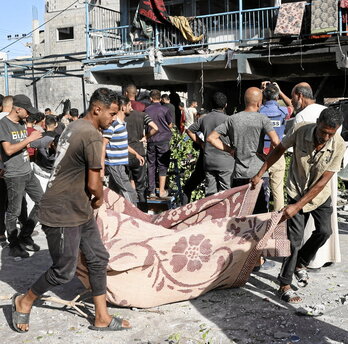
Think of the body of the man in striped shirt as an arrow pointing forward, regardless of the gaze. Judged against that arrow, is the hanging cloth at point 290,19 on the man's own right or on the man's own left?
on the man's own left

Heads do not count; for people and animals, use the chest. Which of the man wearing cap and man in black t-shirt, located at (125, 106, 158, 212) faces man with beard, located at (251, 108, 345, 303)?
the man wearing cap

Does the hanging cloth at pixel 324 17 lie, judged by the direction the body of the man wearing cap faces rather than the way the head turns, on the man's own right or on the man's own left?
on the man's own left

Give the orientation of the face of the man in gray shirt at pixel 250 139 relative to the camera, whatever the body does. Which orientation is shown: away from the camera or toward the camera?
away from the camera

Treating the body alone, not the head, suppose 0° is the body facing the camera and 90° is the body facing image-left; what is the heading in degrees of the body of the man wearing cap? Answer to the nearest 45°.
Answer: approximately 315°

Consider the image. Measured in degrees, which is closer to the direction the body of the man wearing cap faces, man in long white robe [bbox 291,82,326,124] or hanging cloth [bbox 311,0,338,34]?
the man in long white robe

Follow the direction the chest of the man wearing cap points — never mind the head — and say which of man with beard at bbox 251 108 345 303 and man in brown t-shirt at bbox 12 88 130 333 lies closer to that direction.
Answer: the man with beard

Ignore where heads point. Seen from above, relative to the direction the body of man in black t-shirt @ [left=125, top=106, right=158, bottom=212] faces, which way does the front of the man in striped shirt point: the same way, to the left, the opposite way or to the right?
to the right

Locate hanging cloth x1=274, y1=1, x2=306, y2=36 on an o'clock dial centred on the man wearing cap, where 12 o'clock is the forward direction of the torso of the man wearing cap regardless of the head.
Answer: The hanging cloth is roughly at 9 o'clock from the man wearing cap.

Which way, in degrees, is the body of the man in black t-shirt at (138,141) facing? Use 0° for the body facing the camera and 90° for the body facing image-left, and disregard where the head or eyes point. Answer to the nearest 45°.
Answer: approximately 180°

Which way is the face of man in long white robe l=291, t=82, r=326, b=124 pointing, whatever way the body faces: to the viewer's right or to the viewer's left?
to the viewer's left
